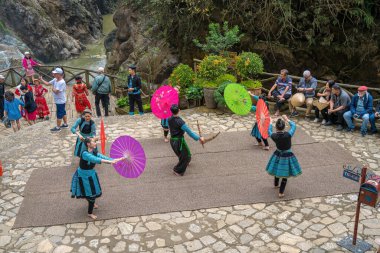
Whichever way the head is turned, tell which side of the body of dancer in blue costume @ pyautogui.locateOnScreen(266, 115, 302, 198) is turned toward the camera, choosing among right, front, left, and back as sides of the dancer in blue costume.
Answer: back

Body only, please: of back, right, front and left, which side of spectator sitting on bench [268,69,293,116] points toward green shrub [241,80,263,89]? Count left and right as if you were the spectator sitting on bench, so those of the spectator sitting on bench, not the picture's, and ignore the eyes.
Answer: right

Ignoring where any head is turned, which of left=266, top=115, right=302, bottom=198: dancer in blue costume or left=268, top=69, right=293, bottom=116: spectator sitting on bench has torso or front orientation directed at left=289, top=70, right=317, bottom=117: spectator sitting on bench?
the dancer in blue costume

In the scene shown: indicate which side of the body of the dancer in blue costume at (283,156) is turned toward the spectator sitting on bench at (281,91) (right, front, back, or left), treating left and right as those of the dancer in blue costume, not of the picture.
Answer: front

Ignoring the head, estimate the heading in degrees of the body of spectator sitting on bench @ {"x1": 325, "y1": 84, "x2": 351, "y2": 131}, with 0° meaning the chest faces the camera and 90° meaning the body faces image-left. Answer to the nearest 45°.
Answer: approximately 45°

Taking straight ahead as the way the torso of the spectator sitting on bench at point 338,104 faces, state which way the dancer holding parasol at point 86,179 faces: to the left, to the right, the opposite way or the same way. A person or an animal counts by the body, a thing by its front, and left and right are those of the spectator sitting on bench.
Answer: the opposite way

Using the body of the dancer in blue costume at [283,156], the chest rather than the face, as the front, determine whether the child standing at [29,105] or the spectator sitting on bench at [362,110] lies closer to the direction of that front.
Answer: the spectator sitting on bench

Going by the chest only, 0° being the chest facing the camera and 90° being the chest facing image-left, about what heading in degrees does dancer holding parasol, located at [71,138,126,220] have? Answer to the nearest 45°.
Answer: approximately 270°

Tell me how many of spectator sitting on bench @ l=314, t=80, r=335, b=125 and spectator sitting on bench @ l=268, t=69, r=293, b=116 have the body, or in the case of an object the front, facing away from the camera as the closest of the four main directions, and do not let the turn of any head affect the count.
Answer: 0
